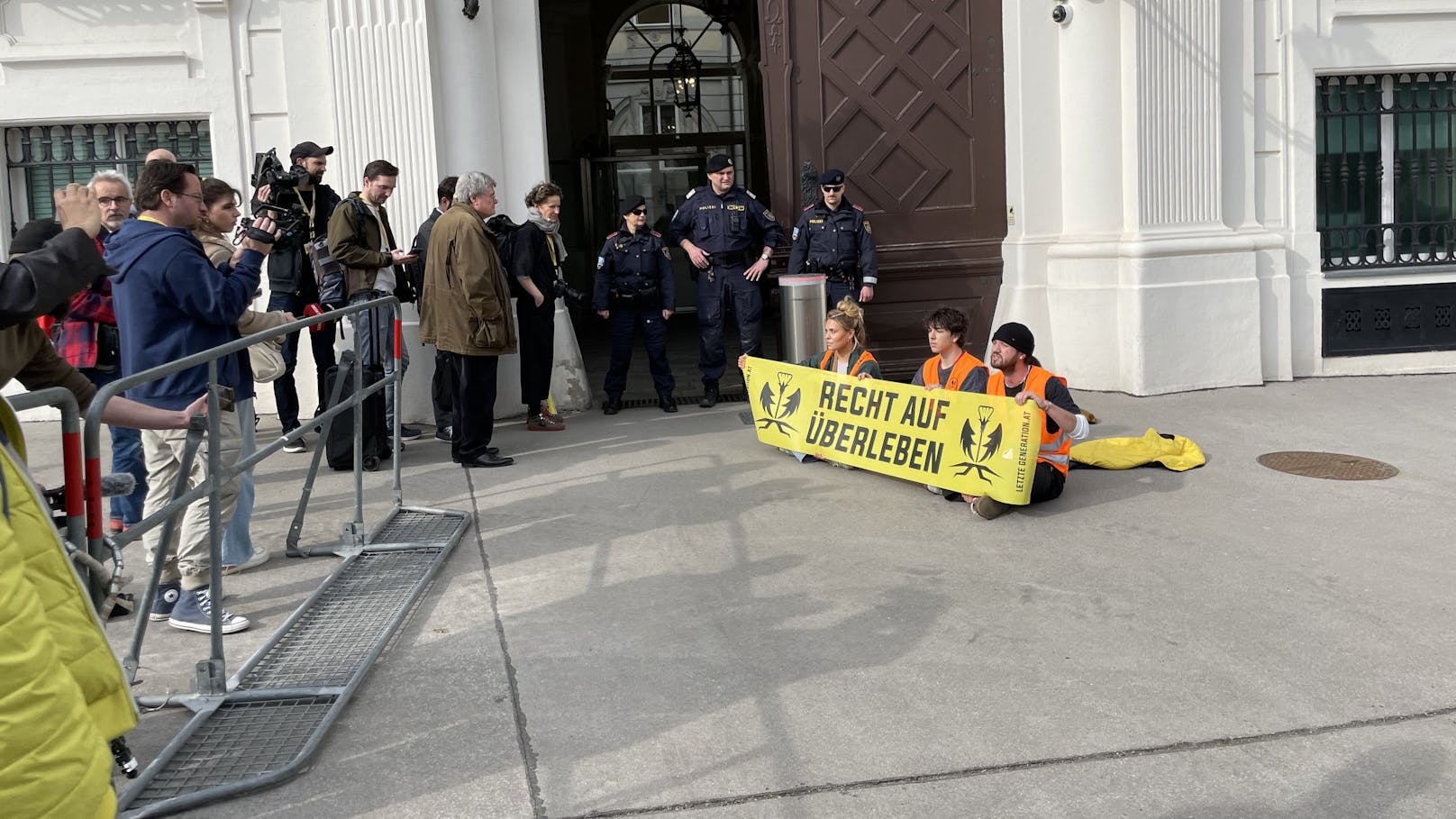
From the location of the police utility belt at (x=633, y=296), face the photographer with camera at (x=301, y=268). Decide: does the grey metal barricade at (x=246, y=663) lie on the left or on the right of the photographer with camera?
left

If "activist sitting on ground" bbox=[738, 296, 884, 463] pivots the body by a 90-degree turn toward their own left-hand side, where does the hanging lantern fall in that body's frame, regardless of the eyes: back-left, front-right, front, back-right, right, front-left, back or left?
back-left

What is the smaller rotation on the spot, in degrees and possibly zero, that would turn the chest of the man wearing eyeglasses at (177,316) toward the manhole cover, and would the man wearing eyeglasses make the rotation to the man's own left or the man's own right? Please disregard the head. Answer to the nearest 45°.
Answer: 0° — they already face it

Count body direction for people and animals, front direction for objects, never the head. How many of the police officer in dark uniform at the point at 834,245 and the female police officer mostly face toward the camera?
2

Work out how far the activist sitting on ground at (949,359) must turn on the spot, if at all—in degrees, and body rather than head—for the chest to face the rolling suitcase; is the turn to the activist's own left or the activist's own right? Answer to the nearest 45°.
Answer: approximately 45° to the activist's own right

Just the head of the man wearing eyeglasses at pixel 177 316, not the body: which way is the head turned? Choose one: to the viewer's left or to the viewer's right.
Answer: to the viewer's right

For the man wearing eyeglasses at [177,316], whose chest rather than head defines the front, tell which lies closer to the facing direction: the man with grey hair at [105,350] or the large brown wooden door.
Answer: the large brown wooden door

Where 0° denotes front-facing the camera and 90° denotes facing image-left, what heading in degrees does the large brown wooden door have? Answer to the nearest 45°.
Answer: approximately 0°

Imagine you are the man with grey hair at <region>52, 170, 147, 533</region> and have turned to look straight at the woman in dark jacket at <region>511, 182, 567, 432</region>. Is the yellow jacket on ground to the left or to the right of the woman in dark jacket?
right

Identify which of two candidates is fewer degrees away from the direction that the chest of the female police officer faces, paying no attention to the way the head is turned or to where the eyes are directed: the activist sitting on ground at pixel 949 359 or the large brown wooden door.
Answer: the activist sitting on ground

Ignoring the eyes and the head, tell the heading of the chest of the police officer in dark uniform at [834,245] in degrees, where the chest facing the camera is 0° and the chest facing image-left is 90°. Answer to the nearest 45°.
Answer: approximately 0°

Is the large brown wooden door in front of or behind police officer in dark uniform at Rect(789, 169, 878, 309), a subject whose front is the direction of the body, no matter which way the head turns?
behind

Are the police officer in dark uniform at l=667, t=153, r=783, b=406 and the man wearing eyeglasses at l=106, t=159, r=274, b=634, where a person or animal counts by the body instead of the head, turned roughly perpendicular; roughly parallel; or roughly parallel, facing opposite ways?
roughly perpendicular

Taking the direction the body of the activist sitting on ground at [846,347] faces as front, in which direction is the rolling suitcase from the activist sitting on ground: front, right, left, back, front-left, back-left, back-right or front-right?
front-right
